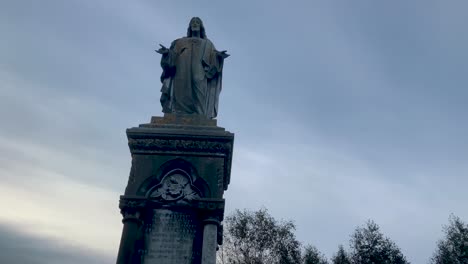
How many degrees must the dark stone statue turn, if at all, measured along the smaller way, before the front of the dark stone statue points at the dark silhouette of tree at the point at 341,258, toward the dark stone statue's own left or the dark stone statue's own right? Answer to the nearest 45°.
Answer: approximately 135° to the dark stone statue's own left

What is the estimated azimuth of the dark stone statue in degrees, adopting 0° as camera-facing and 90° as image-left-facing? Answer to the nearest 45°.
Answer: approximately 0°
